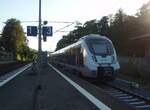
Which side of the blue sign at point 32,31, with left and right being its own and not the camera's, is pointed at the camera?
front
